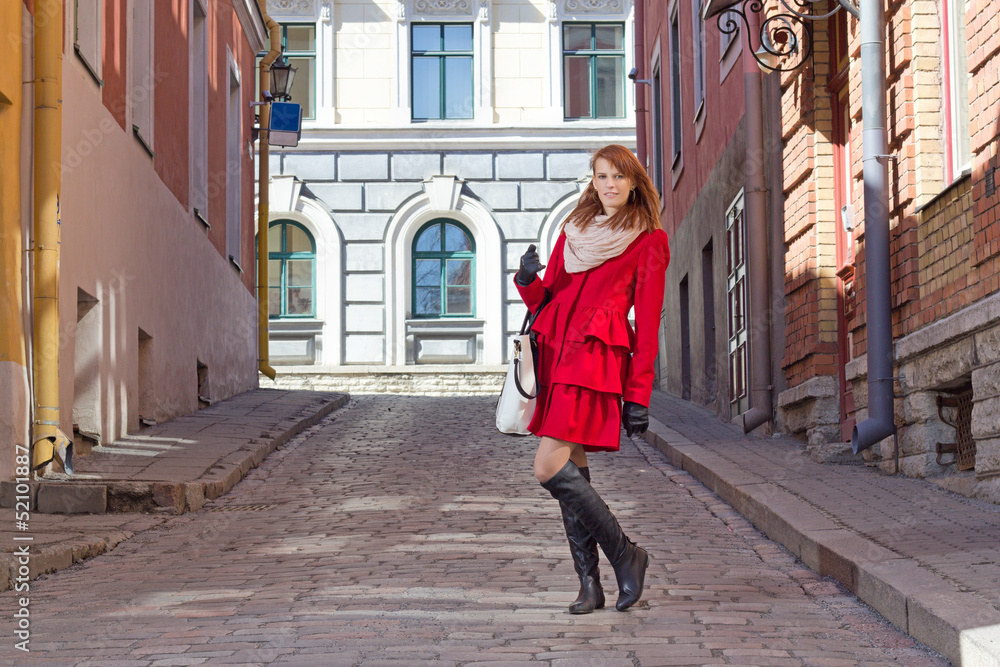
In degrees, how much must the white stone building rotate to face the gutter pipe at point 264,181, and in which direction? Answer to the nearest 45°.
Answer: approximately 45° to its right

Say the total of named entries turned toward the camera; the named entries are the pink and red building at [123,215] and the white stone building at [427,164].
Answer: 1

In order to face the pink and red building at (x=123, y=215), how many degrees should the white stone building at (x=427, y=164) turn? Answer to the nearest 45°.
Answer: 0° — it already faces it

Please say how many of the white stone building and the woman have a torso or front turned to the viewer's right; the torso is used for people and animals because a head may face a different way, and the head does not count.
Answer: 0

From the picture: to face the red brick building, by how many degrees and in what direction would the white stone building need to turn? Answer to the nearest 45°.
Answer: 0° — it already faces it

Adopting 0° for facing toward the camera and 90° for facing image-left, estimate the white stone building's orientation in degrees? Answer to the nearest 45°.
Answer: approximately 0°

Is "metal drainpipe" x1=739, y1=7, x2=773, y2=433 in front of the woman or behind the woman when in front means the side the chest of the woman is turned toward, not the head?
behind
